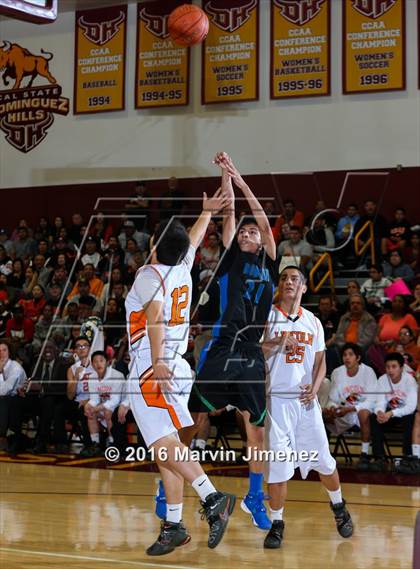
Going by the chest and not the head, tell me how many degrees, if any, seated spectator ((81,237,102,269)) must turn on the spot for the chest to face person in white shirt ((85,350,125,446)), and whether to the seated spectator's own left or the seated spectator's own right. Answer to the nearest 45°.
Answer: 0° — they already face them

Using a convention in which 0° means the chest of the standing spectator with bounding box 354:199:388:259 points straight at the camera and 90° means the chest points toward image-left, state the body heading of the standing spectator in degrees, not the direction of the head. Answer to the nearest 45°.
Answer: approximately 45°

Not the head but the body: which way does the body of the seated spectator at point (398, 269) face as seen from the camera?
toward the camera

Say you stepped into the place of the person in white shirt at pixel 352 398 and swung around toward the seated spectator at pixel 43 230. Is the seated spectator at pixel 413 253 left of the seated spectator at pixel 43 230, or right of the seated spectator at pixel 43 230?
right

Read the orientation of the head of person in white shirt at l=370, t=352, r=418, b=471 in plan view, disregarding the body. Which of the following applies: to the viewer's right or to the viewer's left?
to the viewer's left

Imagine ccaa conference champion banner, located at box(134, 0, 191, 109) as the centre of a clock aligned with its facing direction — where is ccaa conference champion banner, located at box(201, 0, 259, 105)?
ccaa conference champion banner, located at box(201, 0, 259, 105) is roughly at 10 o'clock from ccaa conference champion banner, located at box(134, 0, 191, 109).

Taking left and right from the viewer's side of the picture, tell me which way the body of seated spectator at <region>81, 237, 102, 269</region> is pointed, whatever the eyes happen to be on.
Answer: facing the viewer

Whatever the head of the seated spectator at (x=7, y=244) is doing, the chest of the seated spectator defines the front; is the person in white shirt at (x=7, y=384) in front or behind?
in front

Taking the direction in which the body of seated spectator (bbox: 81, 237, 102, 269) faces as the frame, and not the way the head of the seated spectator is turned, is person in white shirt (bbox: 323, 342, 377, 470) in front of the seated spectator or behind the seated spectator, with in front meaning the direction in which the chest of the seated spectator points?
in front

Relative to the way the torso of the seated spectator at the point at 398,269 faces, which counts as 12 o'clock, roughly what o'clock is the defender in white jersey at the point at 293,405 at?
The defender in white jersey is roughly at 12 o'clock from the seated spectator.

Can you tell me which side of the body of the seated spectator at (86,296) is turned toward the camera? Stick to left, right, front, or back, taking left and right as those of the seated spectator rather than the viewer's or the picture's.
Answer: front
